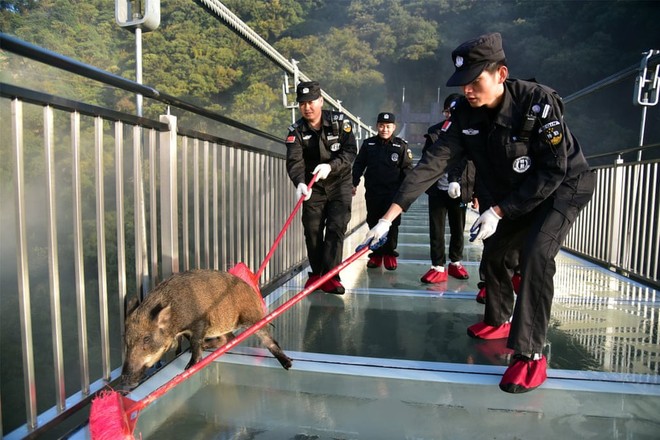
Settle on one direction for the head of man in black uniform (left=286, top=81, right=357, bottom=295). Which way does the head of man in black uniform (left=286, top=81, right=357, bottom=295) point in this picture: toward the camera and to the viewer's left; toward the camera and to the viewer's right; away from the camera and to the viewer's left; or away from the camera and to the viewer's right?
toward the camera and to the viewer's left

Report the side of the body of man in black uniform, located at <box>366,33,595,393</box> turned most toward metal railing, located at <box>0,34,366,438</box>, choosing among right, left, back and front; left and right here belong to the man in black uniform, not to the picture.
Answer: front

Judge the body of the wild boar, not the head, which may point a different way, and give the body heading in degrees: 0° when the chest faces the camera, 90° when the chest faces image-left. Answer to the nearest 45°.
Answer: approximately 45°

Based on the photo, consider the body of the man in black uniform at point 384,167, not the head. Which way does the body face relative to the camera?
toward the camera

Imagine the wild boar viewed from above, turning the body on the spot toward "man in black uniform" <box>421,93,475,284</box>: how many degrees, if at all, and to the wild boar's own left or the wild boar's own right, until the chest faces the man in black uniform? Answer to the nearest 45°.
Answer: approximately 180°

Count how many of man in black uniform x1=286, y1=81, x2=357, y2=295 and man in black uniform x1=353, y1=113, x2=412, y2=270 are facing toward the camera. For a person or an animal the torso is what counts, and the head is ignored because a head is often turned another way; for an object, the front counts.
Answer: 2

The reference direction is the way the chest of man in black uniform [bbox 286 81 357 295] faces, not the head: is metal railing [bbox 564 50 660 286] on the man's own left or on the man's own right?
on the man's own left

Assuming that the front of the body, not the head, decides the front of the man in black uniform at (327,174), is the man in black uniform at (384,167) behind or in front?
behind

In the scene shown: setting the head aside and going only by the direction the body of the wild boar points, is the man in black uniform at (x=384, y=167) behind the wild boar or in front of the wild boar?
behind

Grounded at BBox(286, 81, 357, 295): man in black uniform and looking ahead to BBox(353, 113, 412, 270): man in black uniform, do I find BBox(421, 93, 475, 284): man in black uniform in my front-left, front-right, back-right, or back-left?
front-right

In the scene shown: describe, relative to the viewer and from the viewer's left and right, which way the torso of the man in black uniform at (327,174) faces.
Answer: facing the viewer

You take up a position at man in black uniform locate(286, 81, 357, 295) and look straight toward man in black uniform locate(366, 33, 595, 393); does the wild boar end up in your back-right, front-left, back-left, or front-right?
front-right
